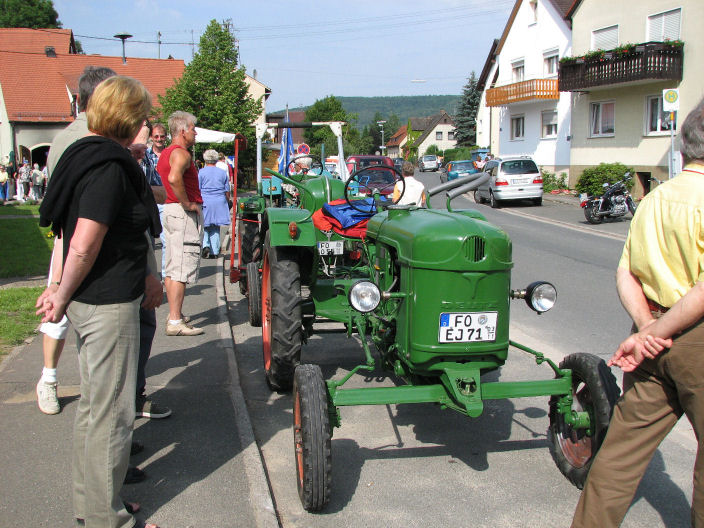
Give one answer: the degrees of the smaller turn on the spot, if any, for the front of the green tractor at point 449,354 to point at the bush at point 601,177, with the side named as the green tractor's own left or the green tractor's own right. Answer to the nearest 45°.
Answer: approximately 135° to the green tractor's own left

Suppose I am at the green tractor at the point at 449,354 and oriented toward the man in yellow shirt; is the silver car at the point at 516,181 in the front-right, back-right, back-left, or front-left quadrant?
back-left

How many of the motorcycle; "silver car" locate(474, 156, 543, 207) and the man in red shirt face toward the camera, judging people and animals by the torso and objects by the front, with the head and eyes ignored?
0

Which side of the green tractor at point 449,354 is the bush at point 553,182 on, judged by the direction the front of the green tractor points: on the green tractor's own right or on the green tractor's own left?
on the green tractor's own left

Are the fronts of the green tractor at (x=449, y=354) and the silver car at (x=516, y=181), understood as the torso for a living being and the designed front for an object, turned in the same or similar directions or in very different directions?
very different directions

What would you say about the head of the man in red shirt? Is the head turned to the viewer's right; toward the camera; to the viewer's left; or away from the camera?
to the viewer's right

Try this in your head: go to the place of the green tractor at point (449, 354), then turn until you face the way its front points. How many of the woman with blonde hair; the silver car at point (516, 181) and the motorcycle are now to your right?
1

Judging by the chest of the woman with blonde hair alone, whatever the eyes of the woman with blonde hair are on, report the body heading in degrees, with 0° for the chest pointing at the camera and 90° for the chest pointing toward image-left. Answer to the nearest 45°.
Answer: approximately 225°

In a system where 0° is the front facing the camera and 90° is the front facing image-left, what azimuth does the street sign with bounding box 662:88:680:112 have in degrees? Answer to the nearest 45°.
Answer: approximately 0°

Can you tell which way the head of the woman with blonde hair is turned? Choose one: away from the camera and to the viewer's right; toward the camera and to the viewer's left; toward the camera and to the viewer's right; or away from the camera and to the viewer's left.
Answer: away from the camera and to the viewer's right

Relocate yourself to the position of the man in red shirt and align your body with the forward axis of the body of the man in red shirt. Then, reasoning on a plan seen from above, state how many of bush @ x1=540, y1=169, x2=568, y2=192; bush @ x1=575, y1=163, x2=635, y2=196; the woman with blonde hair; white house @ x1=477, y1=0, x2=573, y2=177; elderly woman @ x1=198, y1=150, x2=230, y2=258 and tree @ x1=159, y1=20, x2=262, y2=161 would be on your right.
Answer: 1

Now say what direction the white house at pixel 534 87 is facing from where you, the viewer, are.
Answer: facing the viewer and to the left of the viewer

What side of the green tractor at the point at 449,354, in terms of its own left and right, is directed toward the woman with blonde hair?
right
